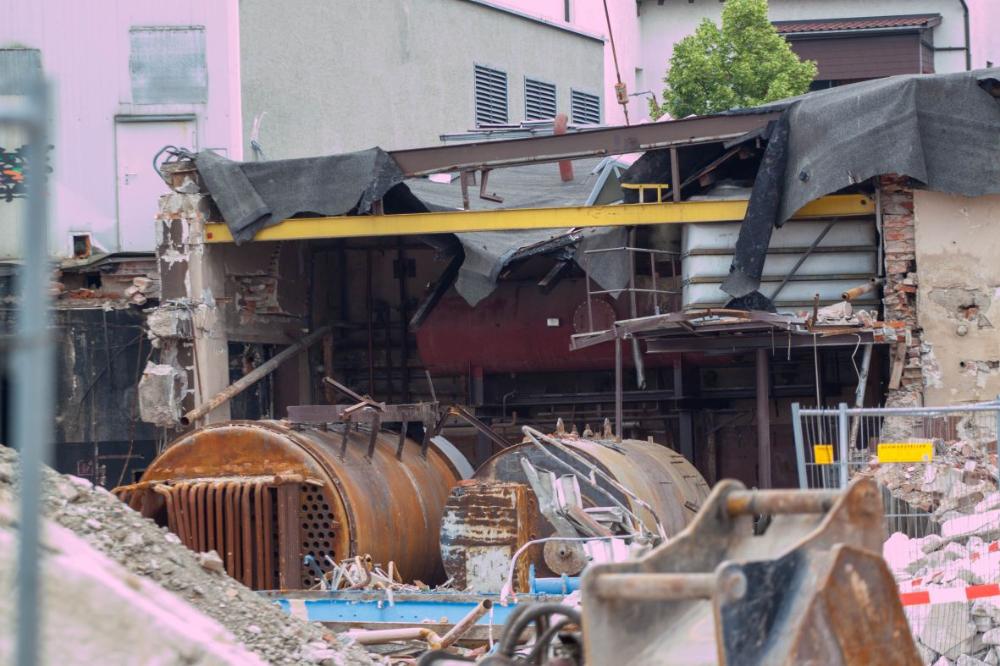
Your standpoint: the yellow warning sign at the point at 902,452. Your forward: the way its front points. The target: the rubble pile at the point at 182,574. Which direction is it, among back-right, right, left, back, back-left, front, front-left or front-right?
front-right

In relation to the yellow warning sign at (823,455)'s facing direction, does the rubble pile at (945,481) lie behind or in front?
behind

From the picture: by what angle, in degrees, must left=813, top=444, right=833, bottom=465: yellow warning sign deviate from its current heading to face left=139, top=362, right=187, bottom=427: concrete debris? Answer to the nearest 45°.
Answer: approximately 135° to its right

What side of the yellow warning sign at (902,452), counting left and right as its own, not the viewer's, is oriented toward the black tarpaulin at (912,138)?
back

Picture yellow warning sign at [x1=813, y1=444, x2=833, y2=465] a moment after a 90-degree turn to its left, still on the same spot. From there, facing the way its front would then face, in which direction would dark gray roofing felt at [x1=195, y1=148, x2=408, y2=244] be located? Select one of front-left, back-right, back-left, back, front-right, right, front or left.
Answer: back-left

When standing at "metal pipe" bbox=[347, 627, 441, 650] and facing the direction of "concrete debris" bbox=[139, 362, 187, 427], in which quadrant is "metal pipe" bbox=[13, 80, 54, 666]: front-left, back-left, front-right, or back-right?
back-left

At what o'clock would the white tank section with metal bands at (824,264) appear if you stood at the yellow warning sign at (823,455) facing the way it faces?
The white tank section with metal bands is roughly at 6 o'clock from the yellow warning sign.

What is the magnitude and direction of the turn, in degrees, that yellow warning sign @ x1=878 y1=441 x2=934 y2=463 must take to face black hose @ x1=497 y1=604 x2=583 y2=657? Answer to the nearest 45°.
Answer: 0° — it already faces it

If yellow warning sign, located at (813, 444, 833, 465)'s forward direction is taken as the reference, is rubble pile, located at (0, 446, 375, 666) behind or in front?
in front

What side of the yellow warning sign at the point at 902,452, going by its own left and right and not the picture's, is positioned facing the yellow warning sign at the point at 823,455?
right

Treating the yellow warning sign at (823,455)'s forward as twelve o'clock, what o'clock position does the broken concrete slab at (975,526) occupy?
The broken concrete slab is roughly at 9 o'clock from the yellow warning sign.

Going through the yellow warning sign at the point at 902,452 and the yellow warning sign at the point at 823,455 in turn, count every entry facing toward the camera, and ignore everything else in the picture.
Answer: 2

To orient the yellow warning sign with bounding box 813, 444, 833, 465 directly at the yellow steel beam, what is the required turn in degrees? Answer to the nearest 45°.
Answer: approximately 135° to its right

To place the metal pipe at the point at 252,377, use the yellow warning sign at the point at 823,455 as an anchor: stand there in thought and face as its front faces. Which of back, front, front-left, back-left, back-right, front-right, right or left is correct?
back-right

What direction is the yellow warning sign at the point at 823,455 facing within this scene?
toward the camera

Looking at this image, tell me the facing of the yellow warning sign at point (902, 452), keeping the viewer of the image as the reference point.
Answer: facing the viewer
